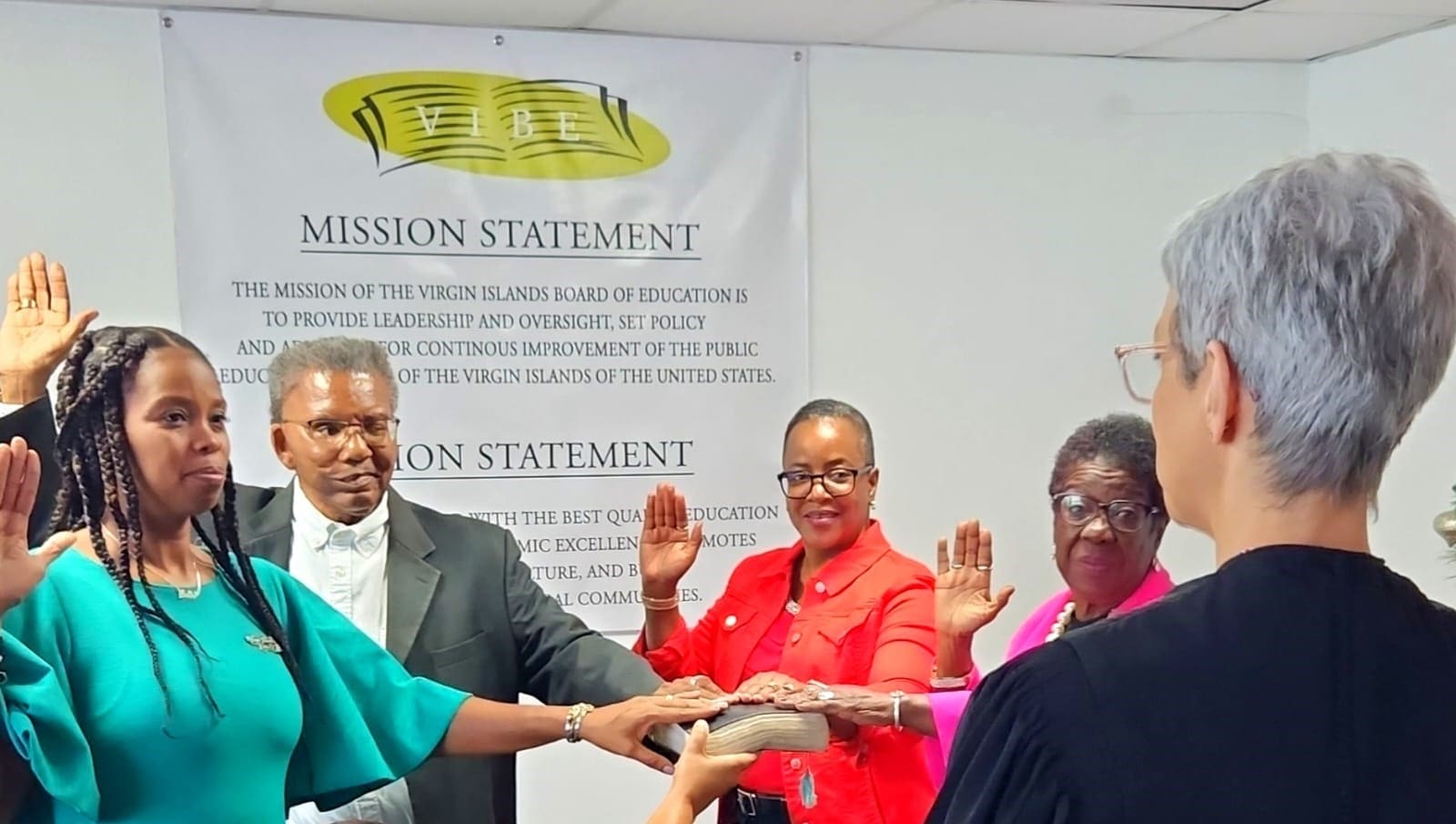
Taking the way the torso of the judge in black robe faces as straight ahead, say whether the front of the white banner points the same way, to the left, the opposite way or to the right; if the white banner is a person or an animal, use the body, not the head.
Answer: the opposite way

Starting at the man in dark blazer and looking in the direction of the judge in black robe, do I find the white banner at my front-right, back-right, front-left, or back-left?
back-left

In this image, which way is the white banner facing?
toward the camera

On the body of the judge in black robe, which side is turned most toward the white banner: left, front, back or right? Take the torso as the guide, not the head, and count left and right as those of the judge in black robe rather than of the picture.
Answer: front

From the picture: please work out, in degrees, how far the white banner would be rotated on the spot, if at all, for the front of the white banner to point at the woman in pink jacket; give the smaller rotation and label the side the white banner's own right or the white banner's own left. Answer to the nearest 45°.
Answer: approximately 45° to the white banner's own left

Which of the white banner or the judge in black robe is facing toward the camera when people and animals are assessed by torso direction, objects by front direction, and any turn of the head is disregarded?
the white banner

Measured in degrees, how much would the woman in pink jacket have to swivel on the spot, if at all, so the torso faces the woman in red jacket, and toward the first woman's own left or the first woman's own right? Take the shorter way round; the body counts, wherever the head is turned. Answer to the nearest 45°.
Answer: approximately 90° to the first woman's own right

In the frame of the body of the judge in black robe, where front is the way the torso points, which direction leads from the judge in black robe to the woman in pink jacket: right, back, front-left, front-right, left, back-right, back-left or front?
front-right

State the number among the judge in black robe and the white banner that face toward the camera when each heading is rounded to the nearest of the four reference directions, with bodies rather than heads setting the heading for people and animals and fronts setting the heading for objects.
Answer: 1

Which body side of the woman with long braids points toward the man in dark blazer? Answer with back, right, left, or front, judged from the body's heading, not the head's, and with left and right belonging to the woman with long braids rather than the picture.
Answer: left

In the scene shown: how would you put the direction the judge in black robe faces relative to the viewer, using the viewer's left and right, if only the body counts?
facing away from the viewer and to the left of the viewer

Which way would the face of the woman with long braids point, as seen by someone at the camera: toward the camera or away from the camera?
toward the camera

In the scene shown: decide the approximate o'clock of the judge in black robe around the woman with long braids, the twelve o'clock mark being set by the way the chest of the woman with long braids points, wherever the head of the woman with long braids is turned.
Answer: The judge in black robe is roughly at 12 o'clock from the woman with long braids.

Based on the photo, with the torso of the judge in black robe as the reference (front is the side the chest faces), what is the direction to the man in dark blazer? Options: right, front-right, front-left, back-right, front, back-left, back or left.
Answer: front

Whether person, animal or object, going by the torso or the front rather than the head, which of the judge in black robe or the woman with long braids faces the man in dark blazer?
the judge in black robe
